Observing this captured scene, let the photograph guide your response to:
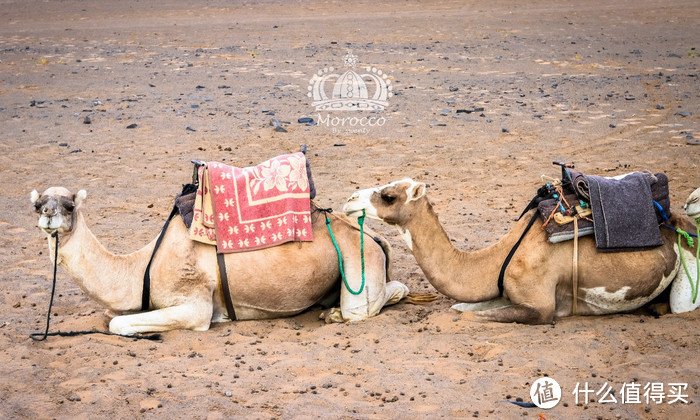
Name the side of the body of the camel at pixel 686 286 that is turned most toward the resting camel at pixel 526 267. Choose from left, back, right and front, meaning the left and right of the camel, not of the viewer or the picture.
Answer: front

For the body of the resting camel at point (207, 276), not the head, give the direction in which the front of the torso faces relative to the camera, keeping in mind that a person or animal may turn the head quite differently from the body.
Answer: to the viewer's left

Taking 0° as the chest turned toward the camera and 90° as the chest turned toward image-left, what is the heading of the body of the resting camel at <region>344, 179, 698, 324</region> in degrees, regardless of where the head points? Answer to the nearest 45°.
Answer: approximately 90°

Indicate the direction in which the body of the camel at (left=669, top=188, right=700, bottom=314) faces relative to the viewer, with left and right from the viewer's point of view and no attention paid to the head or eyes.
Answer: facing to the left of the viewer

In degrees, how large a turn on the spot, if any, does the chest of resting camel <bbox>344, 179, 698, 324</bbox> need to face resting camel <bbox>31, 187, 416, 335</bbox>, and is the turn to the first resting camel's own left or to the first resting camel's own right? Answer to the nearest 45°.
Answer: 0° — it already faces it

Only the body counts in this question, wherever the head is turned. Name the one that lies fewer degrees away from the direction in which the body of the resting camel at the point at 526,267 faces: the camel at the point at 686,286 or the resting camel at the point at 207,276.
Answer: the resting camel

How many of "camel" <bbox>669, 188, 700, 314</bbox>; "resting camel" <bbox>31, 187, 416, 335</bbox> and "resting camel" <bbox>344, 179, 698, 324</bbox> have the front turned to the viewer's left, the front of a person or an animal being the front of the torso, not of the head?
3

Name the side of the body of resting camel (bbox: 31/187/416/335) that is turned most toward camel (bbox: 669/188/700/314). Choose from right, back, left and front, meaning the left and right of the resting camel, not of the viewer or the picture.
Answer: back

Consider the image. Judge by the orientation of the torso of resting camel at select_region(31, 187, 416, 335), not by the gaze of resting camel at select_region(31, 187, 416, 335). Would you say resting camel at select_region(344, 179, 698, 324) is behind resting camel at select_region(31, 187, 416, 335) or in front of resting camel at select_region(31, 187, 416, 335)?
behind

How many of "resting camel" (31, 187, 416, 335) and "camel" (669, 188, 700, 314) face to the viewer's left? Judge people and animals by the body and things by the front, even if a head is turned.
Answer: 2

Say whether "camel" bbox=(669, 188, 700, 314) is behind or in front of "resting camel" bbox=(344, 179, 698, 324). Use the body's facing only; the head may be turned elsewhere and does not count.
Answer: behind
